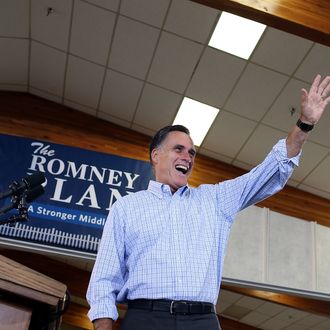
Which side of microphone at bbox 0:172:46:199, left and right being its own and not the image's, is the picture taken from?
right

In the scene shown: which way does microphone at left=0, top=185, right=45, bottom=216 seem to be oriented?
to the viewer's right

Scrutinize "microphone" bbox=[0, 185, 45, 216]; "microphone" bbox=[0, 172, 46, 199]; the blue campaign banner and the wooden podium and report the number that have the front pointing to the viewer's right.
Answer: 2

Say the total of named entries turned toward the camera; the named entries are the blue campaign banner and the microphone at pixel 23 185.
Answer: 1

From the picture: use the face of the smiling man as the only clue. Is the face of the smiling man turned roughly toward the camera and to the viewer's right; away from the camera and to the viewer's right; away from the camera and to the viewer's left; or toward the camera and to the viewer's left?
toward the camera and to the viewer's right
